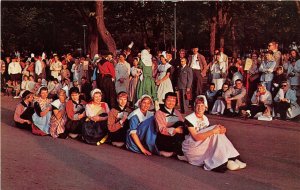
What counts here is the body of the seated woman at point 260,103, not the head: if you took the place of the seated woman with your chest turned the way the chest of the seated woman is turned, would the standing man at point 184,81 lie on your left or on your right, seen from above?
on your right

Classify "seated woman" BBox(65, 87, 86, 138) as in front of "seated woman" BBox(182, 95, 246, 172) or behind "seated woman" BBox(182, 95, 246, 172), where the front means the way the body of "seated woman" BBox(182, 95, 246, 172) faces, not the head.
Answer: behind

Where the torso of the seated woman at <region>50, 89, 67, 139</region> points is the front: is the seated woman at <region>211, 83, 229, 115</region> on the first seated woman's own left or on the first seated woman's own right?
on the first seated woman's own left

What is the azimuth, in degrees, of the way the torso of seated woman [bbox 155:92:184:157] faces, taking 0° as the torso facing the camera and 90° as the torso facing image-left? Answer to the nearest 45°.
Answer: approximately 315°

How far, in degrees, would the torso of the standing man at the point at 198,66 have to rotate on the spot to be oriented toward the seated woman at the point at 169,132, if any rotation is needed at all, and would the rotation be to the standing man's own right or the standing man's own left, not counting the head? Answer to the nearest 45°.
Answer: approximately 45° to the standing man's own left

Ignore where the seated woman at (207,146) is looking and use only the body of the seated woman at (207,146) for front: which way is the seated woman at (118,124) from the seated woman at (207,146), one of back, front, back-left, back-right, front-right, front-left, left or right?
back
